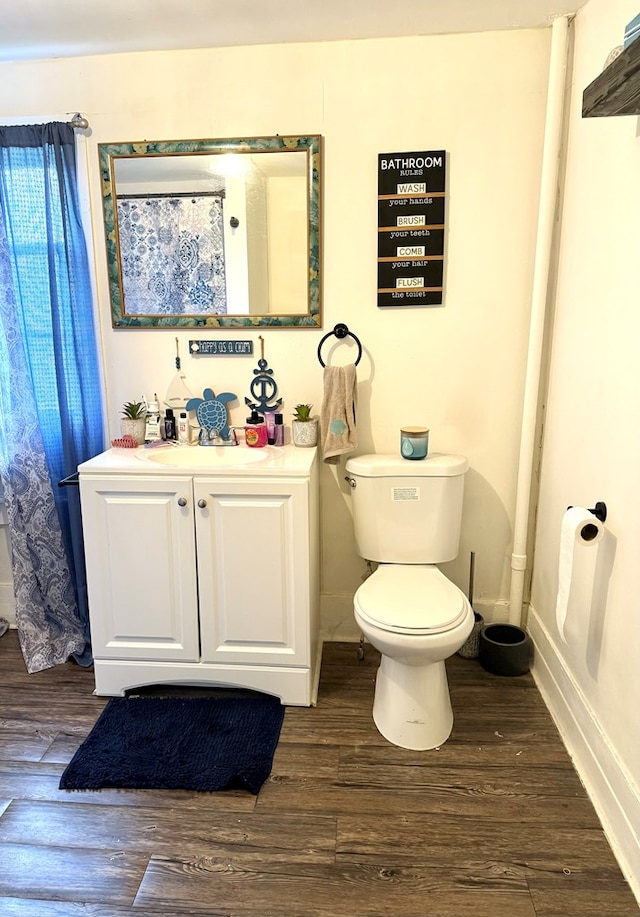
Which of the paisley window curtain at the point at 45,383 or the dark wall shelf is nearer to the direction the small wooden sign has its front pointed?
the dark wall shelf

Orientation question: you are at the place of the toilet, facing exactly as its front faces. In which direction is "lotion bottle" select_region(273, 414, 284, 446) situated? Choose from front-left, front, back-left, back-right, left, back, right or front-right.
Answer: back-right

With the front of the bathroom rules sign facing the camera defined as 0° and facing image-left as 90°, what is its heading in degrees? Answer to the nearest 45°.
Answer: approximately 0°

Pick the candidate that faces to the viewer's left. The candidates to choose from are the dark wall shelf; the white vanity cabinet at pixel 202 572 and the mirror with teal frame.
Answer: the dark wall shelf

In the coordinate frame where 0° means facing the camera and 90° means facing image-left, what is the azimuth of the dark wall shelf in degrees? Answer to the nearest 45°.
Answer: approximately 90°
